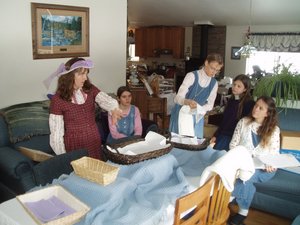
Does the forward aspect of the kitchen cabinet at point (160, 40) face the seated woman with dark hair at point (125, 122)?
yes

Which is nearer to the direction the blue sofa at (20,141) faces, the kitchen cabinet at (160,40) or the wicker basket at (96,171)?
the wicker basket

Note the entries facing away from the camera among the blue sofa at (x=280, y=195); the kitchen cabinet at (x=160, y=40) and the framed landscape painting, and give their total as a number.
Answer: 0

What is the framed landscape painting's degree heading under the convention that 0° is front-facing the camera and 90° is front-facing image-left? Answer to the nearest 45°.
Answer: approximately 315°

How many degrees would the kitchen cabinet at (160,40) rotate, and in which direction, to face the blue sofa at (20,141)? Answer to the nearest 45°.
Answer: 0° — it already faces it

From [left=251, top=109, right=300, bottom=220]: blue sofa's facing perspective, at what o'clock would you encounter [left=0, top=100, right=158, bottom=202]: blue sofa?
[left=0, top=100, right=158, bottom=202]: blue sofa is roughly at 1 o'clock from [left=251, top=109, right=300, bottom=220]: blue sofa.

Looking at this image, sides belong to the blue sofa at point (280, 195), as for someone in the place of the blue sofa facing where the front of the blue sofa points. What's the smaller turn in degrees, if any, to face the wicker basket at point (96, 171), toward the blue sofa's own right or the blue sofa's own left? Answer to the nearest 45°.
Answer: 0° — it already faces it

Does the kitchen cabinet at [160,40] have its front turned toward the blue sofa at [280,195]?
yes

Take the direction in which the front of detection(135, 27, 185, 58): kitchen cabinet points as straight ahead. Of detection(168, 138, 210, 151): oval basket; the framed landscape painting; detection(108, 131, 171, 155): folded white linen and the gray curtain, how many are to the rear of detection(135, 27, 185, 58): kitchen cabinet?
0

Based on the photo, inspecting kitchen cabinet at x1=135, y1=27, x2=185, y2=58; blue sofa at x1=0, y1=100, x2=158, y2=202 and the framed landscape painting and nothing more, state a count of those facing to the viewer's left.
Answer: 0

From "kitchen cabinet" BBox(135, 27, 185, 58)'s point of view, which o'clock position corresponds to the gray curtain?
The gray curtain is roughly at 10 o'clock from the kitchen cabinet.

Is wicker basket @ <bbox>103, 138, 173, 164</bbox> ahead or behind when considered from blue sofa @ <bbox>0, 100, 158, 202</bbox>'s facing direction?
ahead

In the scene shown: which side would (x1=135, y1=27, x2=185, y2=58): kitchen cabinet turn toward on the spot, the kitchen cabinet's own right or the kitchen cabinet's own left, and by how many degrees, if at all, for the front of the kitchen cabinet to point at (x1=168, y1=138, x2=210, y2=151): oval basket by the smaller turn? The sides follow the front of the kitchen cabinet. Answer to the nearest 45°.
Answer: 0° — it already faces it

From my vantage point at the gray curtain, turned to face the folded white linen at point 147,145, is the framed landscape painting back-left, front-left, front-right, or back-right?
front-right

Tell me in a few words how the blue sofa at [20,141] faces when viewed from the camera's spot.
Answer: facing the viewer and to the right of the viewer

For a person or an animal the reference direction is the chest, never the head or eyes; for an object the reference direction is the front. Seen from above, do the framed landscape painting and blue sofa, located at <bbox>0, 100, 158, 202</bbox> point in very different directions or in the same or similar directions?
same or similar directions

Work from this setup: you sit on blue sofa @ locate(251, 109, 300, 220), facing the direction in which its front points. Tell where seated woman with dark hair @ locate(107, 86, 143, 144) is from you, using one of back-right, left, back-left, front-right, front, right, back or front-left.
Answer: front-right

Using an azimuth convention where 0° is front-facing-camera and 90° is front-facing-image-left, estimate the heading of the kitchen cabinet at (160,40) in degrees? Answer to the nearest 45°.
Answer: approximately 0°

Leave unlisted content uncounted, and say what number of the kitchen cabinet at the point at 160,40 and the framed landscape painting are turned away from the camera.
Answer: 0

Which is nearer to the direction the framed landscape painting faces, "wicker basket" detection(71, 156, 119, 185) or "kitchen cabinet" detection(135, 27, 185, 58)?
the wicker basket

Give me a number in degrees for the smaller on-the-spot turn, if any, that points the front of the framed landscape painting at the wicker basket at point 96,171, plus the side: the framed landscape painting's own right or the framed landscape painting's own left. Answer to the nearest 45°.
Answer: approximately 45° to the framed landscape painting's own right

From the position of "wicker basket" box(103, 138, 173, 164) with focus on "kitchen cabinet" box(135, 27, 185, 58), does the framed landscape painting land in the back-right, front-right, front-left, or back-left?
front-left
